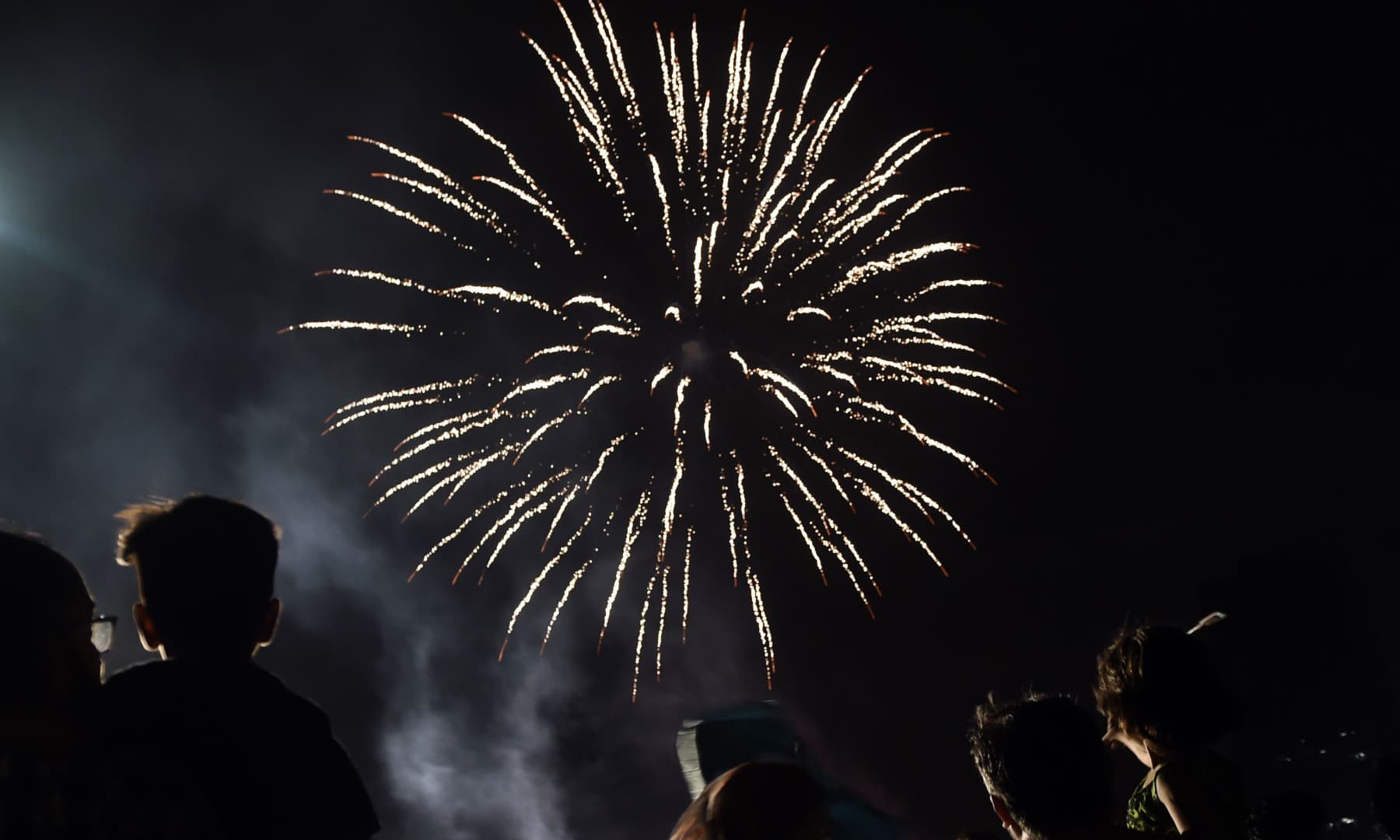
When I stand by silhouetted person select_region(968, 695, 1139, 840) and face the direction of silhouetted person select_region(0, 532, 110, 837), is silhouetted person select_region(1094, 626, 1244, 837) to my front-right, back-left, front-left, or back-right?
back-right

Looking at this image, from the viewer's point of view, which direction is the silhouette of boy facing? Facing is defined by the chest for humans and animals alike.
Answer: away from the camera

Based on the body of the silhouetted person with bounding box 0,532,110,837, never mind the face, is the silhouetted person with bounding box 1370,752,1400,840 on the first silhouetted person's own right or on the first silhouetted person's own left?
on the first silhouetted person's own right

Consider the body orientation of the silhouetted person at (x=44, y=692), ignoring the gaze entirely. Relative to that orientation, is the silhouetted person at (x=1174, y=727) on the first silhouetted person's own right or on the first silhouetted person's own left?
on the first silhouetted person's own right

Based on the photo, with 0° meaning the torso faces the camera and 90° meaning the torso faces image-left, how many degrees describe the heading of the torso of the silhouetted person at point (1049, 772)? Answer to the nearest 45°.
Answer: approximately 180°

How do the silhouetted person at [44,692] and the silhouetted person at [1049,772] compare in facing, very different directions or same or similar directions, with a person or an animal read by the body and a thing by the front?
same or similar directions

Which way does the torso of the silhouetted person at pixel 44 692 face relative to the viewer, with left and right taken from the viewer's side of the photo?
facing away from the viewer and to the right of the viewer

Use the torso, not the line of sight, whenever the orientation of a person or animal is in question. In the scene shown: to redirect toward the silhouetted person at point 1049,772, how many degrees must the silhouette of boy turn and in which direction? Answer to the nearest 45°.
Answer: approximately 90° to its right

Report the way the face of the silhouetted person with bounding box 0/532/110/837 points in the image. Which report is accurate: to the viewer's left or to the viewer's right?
to the viewer's right

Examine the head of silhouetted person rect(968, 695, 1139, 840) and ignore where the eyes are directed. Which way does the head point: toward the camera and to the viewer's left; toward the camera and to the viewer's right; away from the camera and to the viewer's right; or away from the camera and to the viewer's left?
away from the camera and to the viewer's left

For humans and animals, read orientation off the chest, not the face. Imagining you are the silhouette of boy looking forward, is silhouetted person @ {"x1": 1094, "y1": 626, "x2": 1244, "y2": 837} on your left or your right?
on your right

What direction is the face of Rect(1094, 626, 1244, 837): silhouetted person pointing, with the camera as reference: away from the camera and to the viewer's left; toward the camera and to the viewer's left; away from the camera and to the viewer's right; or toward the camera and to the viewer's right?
away from the camera and to the viewer's left

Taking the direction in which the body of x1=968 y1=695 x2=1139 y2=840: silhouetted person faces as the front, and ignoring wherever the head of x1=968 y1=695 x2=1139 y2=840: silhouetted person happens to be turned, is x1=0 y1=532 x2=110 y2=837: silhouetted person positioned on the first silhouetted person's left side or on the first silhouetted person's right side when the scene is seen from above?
on the first silhouetted person's left side

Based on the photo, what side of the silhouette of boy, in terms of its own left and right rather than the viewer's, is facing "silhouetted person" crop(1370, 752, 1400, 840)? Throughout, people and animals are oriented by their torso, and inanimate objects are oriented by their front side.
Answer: right

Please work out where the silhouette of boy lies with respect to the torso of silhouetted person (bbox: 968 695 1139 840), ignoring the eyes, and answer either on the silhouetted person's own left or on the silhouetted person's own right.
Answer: on the silhouetted person's own left

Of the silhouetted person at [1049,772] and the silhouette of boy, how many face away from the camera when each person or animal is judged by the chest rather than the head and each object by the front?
2
